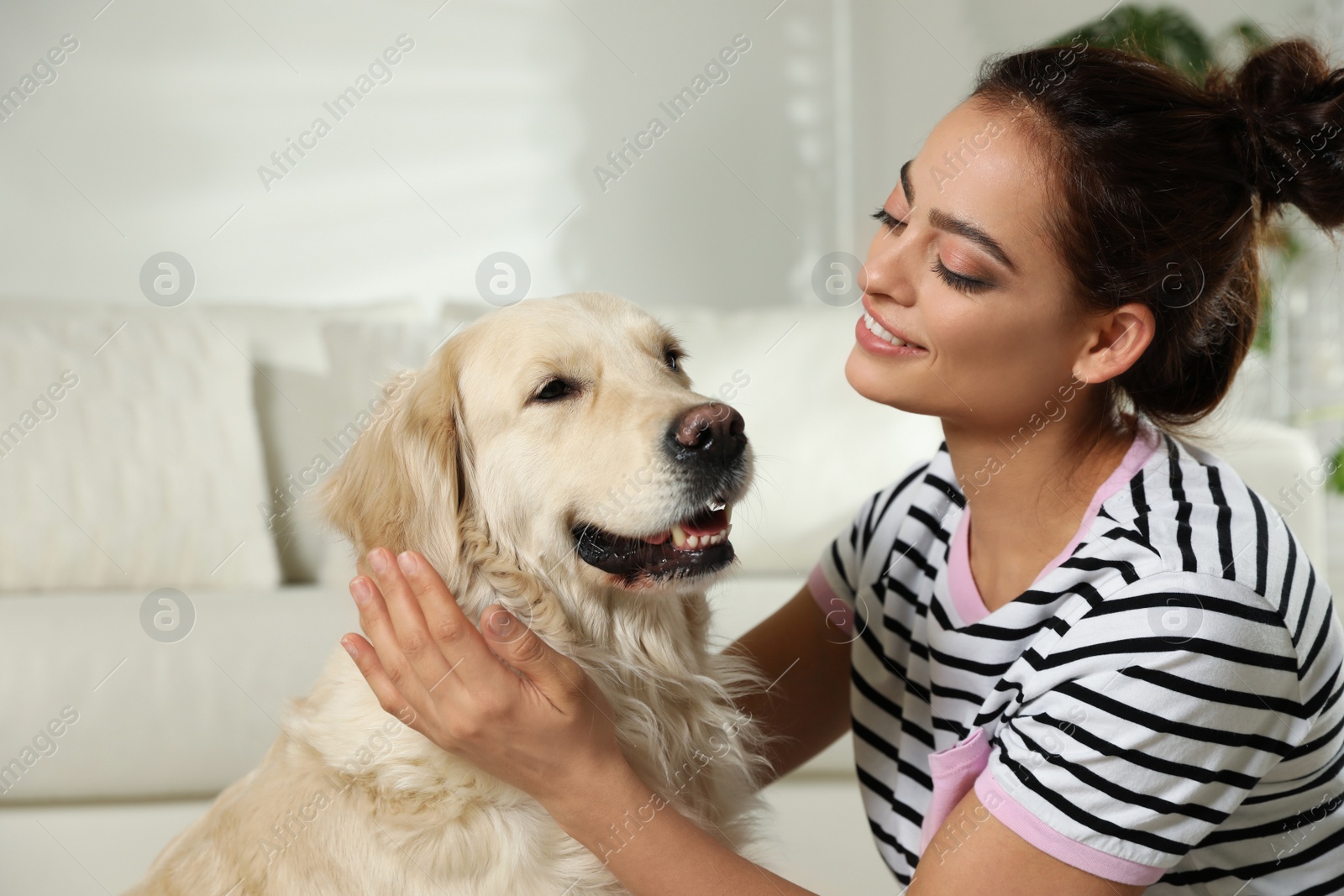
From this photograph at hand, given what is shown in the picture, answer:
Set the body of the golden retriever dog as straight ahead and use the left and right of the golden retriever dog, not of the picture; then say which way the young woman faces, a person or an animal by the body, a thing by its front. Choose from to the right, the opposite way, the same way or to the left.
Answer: to the right

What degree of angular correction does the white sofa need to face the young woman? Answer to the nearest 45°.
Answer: approximately 45° to its left

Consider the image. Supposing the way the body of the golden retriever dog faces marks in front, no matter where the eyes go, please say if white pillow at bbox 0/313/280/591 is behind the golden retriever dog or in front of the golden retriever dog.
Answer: behind

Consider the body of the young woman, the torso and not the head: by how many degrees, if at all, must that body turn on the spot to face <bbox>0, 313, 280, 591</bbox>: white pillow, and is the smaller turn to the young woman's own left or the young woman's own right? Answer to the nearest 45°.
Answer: approximately 90° to the young woman's own right
